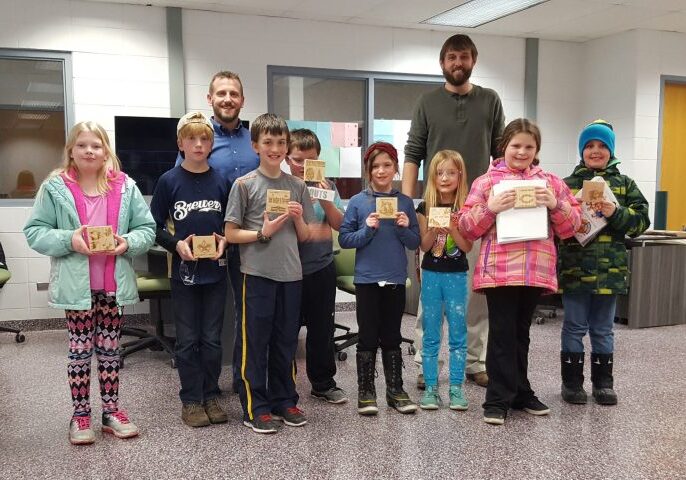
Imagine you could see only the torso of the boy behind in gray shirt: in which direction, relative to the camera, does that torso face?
toward the camera

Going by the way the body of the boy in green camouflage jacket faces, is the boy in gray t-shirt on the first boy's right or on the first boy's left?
on the first boy's right

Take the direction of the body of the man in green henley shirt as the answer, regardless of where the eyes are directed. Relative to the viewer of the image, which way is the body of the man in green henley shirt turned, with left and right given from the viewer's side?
facing the viewer

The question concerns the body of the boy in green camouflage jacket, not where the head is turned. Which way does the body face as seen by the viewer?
toward the camera

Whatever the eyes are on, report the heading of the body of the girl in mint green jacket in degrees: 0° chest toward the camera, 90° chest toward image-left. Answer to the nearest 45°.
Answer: approximately 0°

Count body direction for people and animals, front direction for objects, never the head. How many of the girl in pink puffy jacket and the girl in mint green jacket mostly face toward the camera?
2
